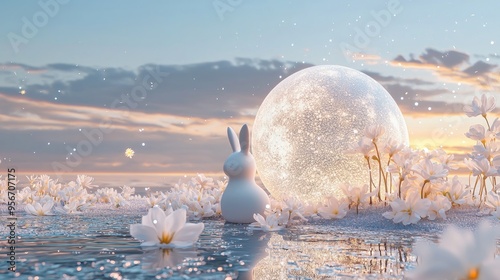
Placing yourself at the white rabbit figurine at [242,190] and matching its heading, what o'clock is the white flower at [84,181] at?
The white flower is roughly at 3 o'clock from the white rabbit figurine.

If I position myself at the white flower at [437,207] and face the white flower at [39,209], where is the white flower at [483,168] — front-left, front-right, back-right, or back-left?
back-right

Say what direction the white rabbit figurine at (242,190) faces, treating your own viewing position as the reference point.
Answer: facing the viewer and to the left of the viewer

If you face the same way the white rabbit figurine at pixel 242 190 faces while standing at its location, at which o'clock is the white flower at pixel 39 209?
The white flower is roughly at 2 o'clock from the white rabbit figurine.

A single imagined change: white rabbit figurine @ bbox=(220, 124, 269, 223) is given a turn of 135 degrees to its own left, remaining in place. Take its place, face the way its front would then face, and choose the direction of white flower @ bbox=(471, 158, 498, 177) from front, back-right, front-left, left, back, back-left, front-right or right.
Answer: front

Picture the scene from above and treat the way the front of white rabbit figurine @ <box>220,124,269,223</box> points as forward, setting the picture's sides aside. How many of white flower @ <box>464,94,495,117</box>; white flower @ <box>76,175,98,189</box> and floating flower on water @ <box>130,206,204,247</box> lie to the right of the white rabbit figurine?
1

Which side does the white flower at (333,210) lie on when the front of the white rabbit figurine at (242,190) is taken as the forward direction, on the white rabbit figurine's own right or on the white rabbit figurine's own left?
on the white rabbit figurine's own left

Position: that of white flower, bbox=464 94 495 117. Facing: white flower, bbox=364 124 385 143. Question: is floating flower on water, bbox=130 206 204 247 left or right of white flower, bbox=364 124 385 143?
left

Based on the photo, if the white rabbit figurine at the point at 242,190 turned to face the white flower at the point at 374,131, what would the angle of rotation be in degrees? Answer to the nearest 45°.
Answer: approximately 135° to its left

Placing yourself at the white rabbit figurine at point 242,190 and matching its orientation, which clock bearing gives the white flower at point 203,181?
The white flower is roughly at 4 o'clock from the white rabbit figurine.

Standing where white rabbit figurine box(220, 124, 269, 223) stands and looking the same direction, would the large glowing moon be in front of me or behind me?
behind

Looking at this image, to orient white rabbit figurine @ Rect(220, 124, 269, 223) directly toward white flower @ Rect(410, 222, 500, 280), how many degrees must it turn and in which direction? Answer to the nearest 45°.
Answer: approximately 45° to its left

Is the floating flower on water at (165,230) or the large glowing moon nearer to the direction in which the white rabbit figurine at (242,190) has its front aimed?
the floating flower on water
